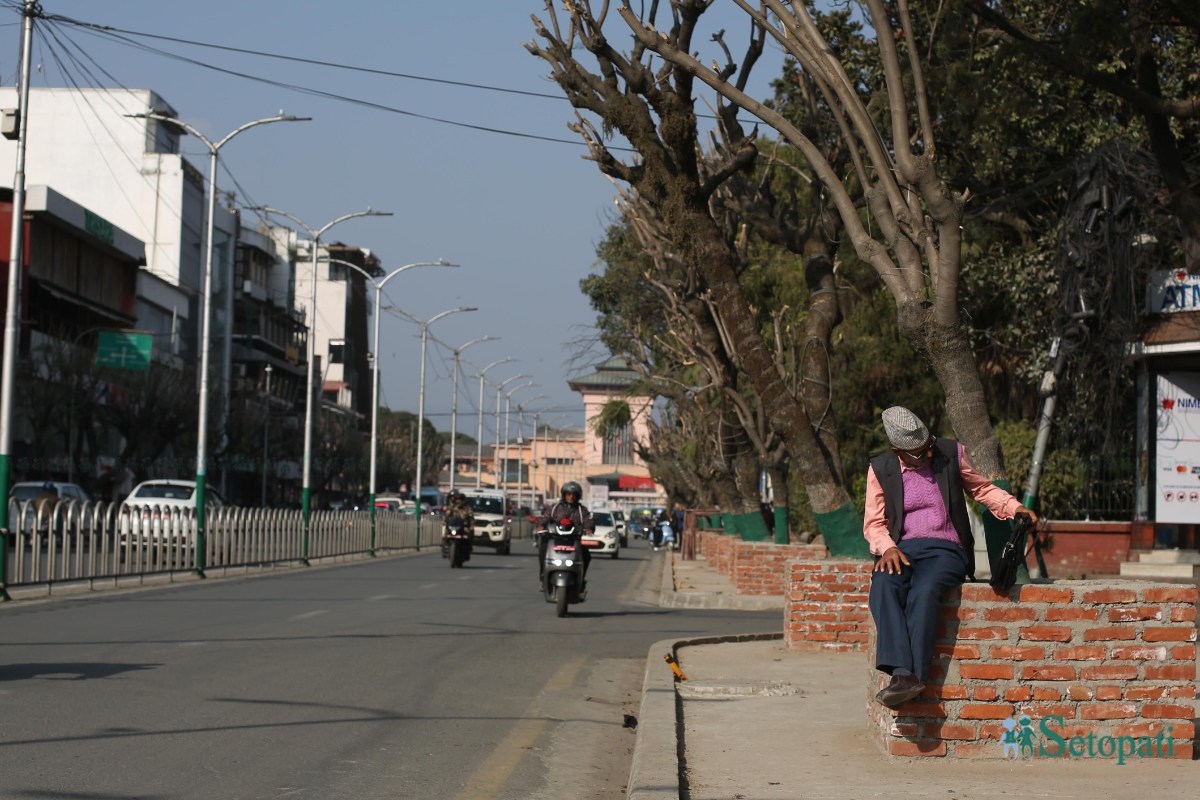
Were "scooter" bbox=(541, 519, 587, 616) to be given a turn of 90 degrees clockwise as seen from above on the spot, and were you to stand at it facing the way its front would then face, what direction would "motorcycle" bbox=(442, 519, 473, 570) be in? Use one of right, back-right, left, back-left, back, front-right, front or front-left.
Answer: right

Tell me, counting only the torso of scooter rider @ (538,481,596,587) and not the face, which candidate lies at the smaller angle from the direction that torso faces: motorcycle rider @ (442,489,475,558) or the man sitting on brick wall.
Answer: the man sitting on brick wall

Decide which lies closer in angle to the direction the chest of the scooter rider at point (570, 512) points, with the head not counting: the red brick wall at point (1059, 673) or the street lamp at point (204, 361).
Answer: the red brick wall

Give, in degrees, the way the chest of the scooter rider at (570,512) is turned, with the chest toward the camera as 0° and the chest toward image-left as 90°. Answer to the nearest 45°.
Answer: approximately 0°

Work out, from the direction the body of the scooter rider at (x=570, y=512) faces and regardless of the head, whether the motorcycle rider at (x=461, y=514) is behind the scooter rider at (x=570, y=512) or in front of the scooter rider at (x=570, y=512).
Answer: behind

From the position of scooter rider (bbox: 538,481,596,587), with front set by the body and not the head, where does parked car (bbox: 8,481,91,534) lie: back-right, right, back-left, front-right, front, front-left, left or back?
back-right

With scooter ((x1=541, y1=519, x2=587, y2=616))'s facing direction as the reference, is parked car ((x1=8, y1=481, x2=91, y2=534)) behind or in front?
behind

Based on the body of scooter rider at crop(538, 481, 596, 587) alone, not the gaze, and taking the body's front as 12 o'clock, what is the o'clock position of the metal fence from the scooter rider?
The metal fence is roughly at 4 o'clock from the scooter rider.

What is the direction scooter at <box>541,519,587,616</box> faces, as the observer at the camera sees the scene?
facing the viewer

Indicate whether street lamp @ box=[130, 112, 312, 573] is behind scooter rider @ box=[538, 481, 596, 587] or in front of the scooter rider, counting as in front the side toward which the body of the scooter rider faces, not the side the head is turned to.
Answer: behind
